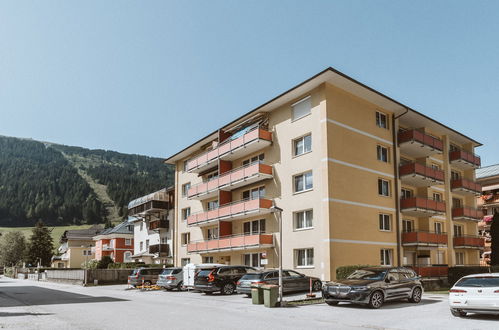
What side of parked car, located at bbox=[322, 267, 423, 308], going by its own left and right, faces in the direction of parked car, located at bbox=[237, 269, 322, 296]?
right

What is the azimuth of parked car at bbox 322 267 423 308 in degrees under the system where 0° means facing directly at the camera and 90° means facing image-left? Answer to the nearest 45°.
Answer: approximately 45°

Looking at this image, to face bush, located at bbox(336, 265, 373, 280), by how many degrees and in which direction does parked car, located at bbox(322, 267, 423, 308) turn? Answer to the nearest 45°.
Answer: approximately 135° to its right

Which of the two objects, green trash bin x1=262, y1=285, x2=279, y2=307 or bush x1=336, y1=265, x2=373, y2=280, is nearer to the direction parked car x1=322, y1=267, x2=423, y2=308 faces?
the green trash bin
